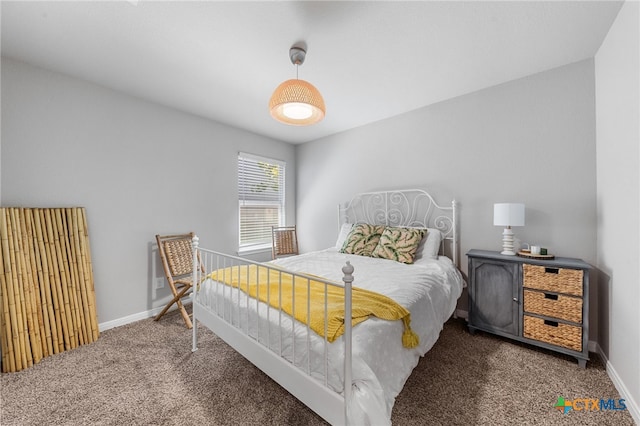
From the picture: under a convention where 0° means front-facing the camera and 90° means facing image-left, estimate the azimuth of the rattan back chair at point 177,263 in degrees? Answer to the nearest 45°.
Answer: approximately 315°

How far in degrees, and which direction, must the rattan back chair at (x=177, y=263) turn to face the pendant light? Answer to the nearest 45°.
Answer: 0° — it already faces it

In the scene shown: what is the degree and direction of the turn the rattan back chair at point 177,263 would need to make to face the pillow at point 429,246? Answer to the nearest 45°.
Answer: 0° — it already faces it

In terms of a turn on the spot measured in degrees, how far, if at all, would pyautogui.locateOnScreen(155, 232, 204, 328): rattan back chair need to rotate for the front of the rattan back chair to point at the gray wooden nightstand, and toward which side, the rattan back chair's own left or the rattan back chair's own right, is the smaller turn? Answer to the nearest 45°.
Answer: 0° — it already faces it

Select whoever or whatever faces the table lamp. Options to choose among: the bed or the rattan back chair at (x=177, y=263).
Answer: the rattan back chair

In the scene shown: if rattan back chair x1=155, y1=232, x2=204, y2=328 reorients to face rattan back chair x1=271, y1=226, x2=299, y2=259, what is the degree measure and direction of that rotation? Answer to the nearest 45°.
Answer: approximately 45° to its left

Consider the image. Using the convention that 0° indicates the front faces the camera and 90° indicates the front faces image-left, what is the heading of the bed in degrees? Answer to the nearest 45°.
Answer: approximately 45°

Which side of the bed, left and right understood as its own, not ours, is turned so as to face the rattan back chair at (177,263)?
right

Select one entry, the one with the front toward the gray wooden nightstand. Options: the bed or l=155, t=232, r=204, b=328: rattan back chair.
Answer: the rattan back chair
